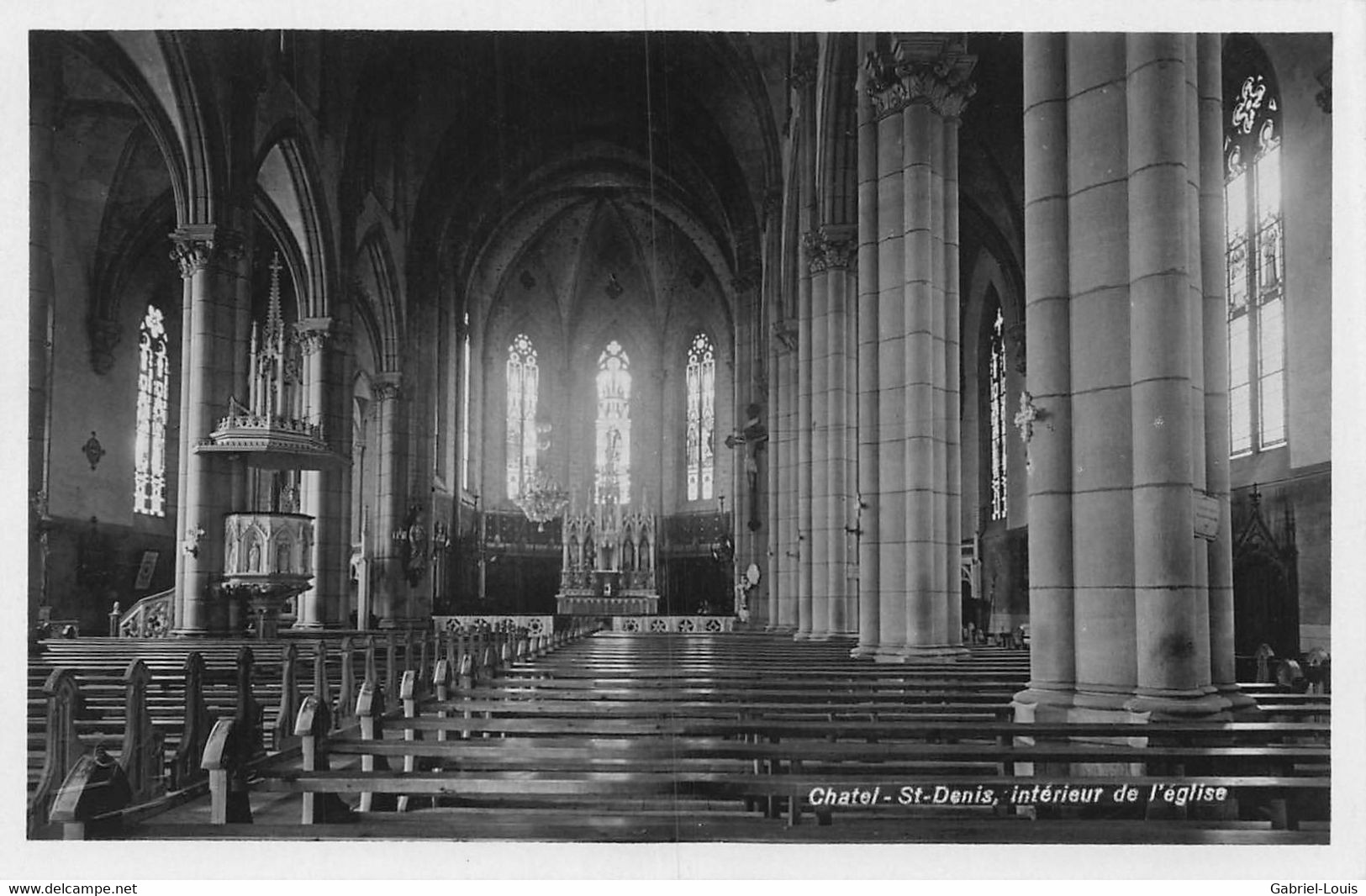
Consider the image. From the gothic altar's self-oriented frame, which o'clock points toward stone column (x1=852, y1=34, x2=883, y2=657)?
The stone column is roughly at 12 o'clock from the gothic altar.

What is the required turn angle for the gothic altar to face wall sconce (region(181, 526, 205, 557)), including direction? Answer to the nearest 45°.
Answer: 0° — it already faces it

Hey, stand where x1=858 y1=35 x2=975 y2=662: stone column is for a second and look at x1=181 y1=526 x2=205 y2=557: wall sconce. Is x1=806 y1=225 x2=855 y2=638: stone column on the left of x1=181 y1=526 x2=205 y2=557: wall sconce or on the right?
right

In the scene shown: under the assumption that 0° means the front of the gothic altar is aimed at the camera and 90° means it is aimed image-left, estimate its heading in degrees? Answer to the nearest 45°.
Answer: approximately 0°

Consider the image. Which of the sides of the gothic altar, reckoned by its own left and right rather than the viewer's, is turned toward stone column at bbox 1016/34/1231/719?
front

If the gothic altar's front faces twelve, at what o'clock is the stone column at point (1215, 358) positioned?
The stone column is roughly at 12 o'clock from the gothic altar.

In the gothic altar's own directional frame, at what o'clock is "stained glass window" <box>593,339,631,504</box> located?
The stained glass window is roughly at 6 o'clock from the gothic altar.
